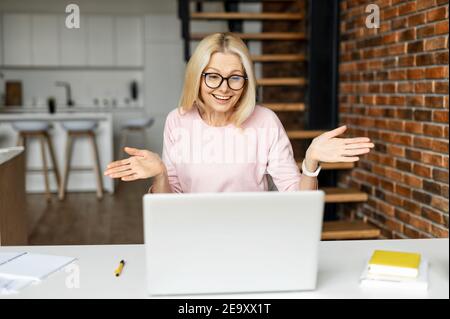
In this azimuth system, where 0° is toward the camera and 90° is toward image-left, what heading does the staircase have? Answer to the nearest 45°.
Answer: approximately 0°

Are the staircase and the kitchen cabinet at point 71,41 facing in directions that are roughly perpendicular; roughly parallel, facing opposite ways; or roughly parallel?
roughly parallel

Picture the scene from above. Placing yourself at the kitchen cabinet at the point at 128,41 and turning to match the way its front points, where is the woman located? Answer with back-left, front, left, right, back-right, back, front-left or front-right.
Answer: front

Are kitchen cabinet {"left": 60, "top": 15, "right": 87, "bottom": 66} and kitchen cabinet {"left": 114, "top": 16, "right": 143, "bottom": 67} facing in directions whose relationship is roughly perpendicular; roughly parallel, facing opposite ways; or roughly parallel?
roughly parallel

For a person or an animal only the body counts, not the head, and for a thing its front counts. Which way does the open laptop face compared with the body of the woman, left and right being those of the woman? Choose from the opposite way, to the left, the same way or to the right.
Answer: the opposite way

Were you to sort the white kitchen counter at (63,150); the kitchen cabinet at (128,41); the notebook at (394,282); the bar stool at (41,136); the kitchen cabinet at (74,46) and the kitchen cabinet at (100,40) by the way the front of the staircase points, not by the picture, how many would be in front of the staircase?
1

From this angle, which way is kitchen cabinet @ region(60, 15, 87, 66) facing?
toward the camera

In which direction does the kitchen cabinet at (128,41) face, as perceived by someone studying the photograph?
facing the viewer

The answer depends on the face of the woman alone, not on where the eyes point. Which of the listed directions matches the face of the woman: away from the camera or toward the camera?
toward the camera

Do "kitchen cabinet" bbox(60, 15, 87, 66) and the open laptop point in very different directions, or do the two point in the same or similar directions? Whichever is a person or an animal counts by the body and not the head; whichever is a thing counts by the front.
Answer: very different directions

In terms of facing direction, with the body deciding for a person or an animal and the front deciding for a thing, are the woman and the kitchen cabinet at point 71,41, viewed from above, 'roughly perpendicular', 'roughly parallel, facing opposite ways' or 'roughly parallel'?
roughly parallel

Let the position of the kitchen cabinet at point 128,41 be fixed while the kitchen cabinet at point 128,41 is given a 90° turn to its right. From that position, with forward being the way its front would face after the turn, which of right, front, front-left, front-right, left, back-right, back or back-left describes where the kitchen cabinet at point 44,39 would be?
front

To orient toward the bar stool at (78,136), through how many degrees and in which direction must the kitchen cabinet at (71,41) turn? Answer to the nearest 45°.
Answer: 0° — it already faces it

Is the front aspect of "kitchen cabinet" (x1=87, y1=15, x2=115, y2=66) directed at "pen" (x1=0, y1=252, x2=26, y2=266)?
yes

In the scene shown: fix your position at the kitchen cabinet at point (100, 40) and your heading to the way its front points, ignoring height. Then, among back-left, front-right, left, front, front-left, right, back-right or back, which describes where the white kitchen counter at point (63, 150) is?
front

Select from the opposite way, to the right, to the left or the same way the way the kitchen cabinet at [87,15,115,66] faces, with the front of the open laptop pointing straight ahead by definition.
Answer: the opposite way
